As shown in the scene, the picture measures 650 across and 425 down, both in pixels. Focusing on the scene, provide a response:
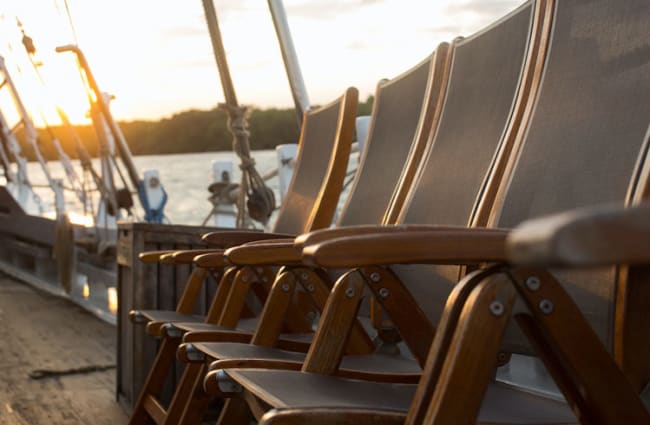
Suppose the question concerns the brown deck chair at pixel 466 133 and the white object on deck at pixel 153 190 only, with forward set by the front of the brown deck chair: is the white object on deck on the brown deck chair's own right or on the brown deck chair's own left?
on the brown deck chair's own right

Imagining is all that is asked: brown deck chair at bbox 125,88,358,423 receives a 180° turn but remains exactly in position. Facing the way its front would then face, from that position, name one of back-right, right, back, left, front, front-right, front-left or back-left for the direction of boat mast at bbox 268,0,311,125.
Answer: front-left

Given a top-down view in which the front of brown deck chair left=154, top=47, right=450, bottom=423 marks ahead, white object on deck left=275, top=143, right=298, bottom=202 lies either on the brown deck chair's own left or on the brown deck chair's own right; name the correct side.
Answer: on the brown deck chair's own right

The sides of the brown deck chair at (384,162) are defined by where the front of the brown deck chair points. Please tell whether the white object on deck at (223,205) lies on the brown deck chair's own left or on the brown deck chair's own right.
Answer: on the brown deck chair's own right

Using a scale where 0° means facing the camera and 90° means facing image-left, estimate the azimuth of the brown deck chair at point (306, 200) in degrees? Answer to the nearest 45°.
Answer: approximately 45°
